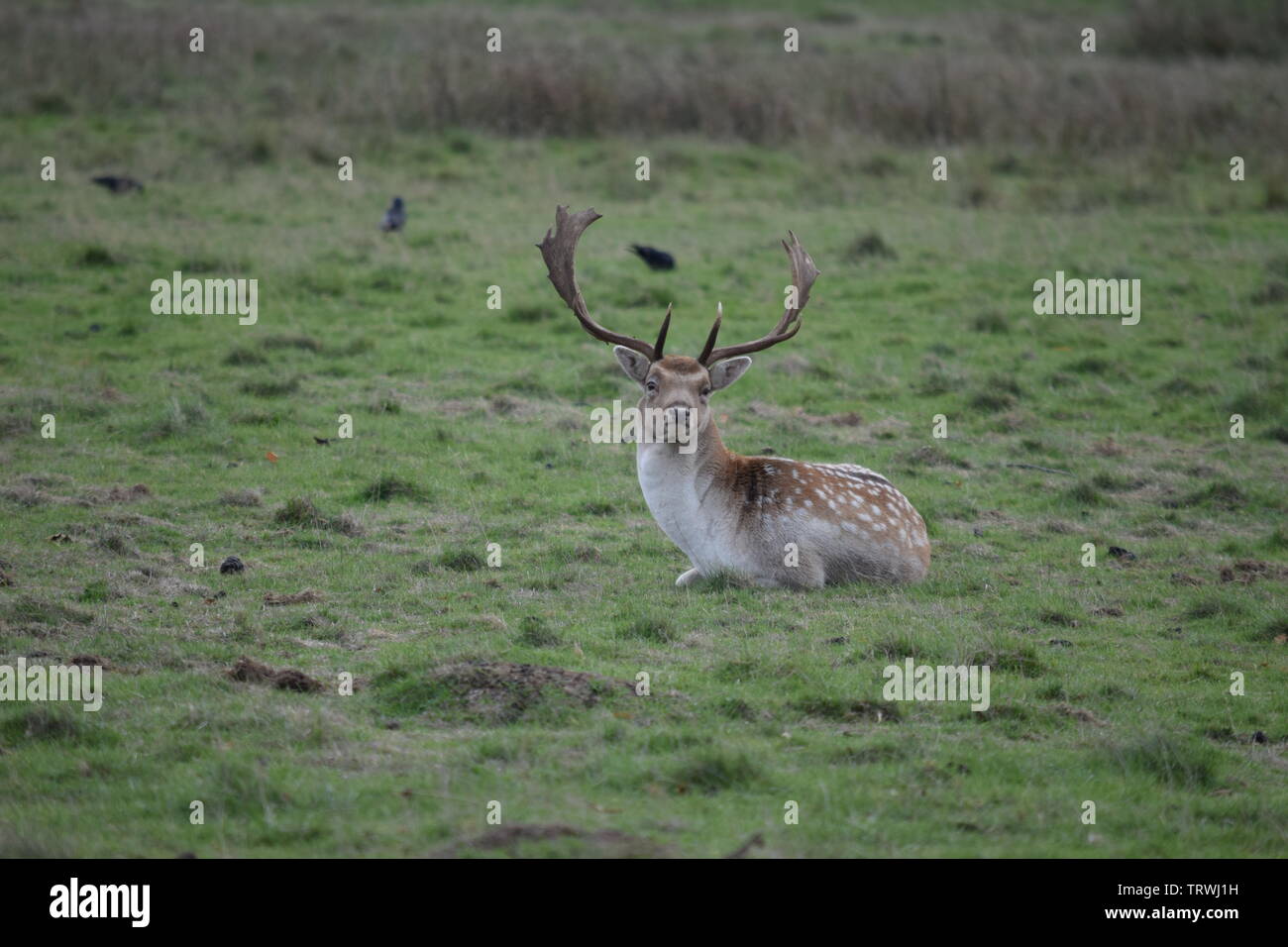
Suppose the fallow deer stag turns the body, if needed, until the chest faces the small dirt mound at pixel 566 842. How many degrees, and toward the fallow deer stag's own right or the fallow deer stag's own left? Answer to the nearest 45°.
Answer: approximately 45° to the fallow deer stag's own left

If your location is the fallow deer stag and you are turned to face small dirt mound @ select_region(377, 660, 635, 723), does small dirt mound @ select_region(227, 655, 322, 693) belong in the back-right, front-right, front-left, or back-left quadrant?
front-right

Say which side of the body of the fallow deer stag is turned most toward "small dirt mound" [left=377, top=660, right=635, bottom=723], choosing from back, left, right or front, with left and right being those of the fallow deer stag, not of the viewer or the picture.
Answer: front

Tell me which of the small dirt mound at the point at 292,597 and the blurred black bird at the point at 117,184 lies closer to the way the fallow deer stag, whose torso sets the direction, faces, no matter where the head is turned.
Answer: the small dirt mound

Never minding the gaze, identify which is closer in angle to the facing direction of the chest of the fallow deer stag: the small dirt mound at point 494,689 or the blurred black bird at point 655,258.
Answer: the small dirt mound

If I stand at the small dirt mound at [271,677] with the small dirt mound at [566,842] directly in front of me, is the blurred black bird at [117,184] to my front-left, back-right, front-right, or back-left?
back-left

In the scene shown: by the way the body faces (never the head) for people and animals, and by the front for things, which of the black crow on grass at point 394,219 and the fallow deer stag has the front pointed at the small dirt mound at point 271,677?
the fallow deer stag

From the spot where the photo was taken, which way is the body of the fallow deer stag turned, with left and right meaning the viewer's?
facing the viewer and to the left of the viewer

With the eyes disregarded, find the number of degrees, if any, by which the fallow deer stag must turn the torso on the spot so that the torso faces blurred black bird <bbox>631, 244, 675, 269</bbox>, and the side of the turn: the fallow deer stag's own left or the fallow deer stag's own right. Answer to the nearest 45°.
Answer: approximately 135° to the fallow deer stag's own right

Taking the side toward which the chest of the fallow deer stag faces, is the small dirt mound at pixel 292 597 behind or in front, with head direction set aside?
in front
